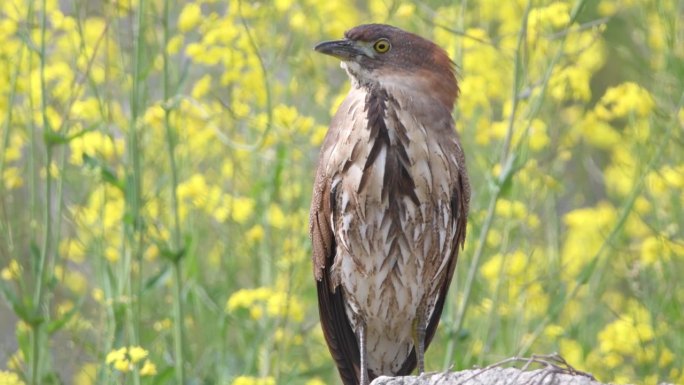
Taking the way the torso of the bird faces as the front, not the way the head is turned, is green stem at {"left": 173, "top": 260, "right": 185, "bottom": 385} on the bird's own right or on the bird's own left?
on the bird's own right

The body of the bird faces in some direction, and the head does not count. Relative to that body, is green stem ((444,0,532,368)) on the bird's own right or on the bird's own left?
on the bird's own left

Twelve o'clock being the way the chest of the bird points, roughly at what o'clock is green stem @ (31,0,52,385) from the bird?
The green stem is roughly at 3 o'clock from the bird.

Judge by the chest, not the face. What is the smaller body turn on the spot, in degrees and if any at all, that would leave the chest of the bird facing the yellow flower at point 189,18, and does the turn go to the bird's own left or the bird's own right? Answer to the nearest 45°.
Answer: approximately 135° to the bird's own right

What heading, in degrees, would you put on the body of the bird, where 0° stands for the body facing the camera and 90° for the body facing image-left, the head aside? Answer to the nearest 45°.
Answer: approximately 0°

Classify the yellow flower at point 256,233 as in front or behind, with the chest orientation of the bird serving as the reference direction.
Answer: behind

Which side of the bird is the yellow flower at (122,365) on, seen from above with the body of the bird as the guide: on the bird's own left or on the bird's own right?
on the bird's own right

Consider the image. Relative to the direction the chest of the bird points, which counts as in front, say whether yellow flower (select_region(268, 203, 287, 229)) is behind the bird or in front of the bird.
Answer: behind
